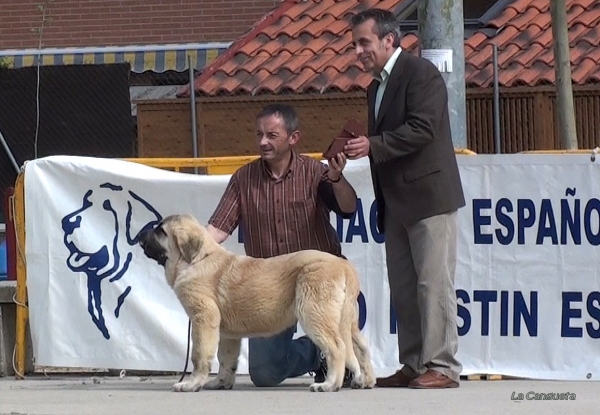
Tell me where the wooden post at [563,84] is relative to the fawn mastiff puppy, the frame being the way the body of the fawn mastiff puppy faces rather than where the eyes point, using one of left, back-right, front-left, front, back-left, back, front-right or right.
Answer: back-right

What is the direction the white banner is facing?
toward the camera

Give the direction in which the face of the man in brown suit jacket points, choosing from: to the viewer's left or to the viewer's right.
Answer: to the viewer's left

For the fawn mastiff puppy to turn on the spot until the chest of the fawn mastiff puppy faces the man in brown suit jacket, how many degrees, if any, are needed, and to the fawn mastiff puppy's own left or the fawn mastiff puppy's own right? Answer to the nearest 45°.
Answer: approximately 180°

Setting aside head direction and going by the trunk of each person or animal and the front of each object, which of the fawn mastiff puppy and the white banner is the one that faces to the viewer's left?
the fawn mastiff puppy

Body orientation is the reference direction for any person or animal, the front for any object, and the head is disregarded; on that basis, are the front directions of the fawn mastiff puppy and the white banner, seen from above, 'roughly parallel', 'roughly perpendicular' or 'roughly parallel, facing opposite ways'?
roughly perpendicular

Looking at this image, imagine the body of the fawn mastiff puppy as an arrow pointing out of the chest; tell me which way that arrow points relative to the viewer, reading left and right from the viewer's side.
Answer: facing to the left of the viewer

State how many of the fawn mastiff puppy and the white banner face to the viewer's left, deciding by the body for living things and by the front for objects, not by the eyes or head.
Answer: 1
